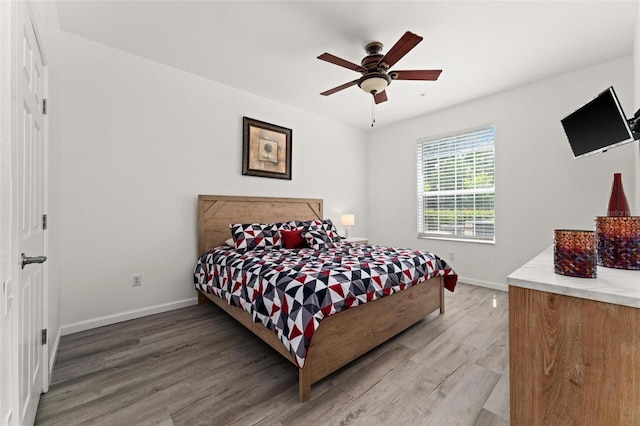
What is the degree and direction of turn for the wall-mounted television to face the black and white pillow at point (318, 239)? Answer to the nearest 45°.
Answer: approximately 45° to its right

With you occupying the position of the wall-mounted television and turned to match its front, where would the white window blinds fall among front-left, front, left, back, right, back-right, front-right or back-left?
right

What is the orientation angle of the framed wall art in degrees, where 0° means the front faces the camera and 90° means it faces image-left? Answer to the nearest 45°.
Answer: approximately 315°

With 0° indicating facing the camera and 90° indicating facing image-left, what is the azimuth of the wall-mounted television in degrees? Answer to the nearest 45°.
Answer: approximately 45°

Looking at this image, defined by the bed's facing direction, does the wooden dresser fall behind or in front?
in front

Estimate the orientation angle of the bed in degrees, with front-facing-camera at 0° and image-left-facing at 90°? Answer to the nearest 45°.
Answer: approximately 315°

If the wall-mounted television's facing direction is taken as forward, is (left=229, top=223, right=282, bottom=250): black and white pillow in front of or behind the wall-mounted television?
in front

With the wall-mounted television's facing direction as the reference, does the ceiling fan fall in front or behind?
in front
